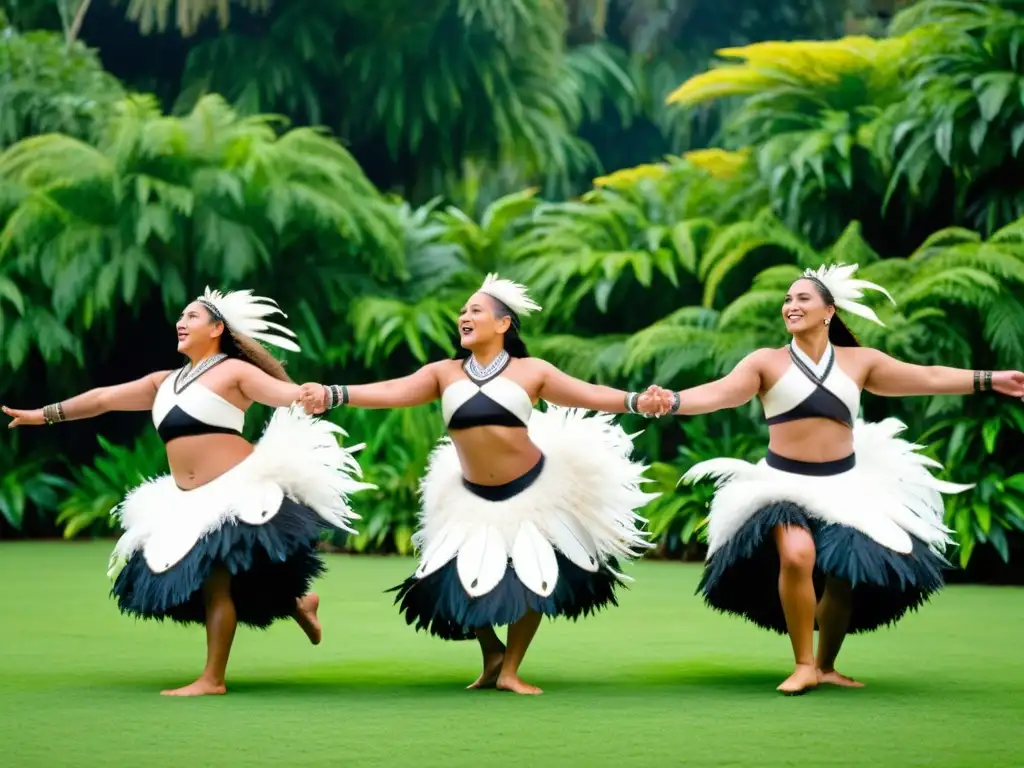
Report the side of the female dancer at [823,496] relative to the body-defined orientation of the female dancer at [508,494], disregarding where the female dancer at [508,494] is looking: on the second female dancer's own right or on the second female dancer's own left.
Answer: on the second female dancer's own left

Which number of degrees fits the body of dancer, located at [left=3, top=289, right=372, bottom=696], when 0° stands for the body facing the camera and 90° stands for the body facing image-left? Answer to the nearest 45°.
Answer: approximately 45°

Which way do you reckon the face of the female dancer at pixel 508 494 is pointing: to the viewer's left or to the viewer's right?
to the viewer's left

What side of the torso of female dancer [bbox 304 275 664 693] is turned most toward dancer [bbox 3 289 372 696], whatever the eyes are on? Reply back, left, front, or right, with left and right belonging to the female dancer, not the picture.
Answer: right

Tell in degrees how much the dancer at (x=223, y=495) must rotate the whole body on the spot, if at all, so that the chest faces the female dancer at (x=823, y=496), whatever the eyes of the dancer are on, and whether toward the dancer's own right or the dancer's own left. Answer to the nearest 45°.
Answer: approximately 135° to the dancer's own left

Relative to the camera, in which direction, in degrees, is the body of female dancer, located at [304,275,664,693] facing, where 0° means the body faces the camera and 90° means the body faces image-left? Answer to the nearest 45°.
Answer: approximately 0°

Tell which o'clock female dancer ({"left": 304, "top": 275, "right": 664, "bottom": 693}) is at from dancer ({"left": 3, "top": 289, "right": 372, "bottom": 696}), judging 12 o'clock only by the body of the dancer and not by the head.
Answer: The female dancer is roughly at 8 o'clock from the dancer.
